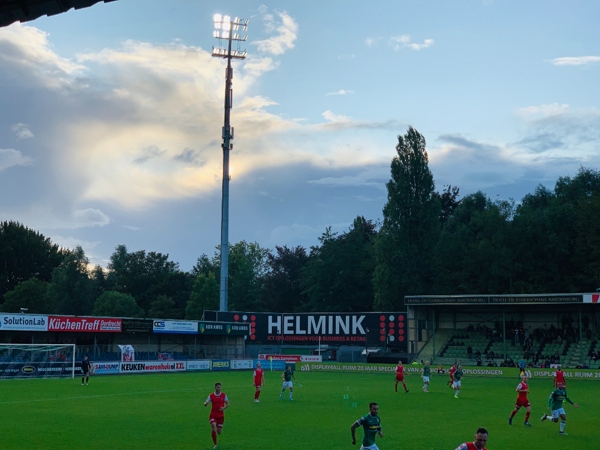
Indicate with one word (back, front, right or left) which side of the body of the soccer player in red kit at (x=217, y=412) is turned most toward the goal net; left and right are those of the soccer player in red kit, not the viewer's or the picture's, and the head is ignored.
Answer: back

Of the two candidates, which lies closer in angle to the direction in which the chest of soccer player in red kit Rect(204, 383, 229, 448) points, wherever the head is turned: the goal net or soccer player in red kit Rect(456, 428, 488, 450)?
the soccer player in red kit

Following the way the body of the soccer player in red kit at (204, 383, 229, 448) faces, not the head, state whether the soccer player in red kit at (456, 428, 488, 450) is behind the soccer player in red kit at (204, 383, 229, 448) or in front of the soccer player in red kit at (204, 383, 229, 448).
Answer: in front

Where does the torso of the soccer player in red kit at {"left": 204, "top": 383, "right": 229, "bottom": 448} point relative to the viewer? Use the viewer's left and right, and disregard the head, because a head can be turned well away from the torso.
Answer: facing the viewer
